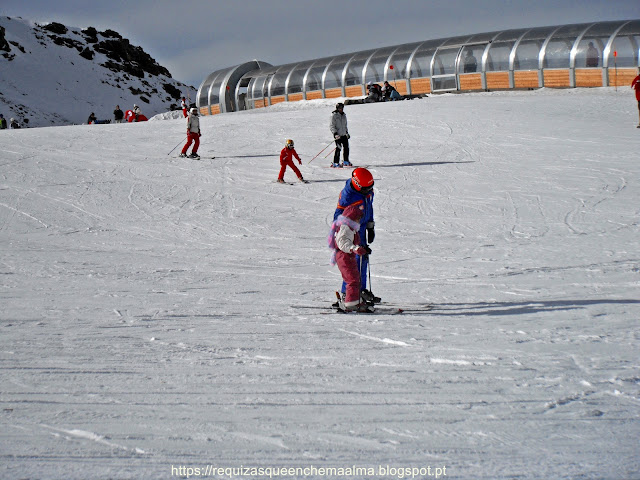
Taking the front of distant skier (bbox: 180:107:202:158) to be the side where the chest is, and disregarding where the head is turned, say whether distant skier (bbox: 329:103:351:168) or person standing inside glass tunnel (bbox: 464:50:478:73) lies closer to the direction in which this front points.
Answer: the distant skier

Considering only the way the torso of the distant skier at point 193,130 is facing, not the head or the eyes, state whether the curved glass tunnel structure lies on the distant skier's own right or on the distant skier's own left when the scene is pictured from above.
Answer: on the distant skier's own left

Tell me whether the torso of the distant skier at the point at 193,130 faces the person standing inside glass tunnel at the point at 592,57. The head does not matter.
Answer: no

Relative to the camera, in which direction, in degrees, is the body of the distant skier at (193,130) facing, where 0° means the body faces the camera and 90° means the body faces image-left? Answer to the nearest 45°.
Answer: approximately 315°

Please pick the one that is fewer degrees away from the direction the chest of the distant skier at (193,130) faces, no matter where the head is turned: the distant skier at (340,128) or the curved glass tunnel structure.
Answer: the distant skier

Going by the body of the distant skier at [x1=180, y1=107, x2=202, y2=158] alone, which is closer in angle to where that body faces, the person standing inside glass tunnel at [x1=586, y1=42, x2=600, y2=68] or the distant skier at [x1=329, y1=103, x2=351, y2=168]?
the distant skier

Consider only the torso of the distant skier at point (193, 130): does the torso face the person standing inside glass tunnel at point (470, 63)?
no
